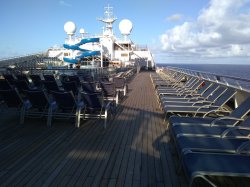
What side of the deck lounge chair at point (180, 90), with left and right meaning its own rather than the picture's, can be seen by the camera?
left

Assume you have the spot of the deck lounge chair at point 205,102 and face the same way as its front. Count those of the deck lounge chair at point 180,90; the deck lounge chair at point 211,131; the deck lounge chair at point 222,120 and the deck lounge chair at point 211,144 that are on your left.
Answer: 3

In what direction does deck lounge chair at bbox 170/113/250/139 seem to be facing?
to the viewer's left

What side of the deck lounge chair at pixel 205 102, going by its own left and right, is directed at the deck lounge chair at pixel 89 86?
front

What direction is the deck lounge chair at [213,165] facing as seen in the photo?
to the viewer's left

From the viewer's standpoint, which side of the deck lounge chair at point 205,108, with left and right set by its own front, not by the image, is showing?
left

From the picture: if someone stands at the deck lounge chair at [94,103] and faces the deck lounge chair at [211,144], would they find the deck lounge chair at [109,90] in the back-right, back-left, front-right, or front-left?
back-left

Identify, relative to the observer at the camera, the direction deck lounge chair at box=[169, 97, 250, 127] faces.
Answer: facing to the left of the viewer
